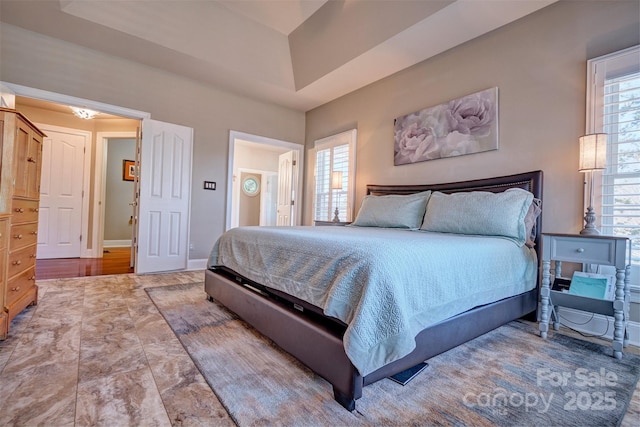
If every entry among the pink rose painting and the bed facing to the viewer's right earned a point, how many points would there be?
0

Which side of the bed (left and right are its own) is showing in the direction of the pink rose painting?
back

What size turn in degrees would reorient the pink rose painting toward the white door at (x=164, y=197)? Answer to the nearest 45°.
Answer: approximately 45° to its right

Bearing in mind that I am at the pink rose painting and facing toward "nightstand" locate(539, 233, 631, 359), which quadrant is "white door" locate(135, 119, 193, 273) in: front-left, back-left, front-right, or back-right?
back-right

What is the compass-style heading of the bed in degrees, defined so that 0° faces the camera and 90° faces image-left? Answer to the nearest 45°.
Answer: approximately 45°

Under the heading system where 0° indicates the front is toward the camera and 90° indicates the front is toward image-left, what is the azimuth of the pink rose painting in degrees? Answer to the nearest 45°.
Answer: approximately 45°

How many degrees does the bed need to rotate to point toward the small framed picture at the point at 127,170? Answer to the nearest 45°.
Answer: approximately 90° to its right

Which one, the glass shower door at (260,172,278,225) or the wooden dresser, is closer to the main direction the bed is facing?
the wooden dresser

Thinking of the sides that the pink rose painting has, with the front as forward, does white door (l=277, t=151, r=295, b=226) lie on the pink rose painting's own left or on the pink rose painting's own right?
on the pink rose painting's own right

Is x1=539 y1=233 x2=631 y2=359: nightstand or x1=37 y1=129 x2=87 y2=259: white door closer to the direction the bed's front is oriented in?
the white door

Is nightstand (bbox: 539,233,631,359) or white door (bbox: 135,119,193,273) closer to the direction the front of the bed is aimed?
the white door
